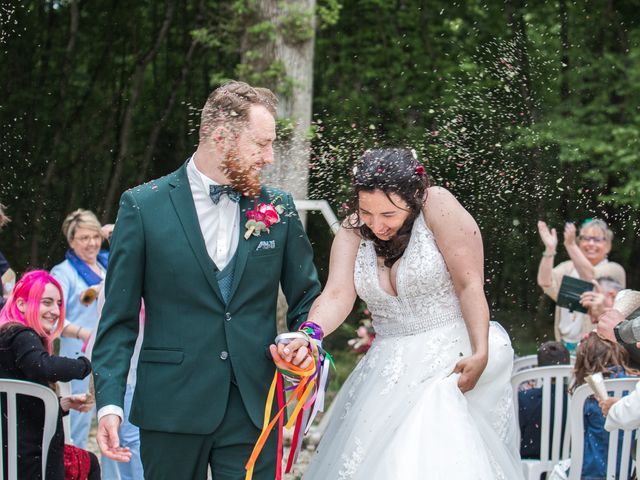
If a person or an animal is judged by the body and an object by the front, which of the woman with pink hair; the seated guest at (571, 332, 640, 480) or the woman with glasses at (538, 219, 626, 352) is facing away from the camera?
the seated guest

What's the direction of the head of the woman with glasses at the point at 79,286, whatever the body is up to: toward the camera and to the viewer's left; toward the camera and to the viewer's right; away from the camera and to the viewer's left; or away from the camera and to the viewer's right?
toward the camera and to the viewer's right

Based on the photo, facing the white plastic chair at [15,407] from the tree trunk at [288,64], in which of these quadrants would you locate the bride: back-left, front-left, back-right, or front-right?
front-left

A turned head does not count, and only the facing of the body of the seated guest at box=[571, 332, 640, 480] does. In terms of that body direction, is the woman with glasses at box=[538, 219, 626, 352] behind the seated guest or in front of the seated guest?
in front

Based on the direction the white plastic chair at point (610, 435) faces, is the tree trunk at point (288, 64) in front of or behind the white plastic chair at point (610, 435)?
in front

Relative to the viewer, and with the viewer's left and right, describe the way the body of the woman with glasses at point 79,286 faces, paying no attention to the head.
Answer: facing the viewer and to the right of the viewer

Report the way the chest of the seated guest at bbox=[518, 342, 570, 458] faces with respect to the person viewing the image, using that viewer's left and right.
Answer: facing away from the viewer

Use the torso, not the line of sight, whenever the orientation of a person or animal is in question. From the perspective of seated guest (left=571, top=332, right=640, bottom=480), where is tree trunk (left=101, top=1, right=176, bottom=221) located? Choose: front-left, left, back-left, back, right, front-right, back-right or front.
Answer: front-left

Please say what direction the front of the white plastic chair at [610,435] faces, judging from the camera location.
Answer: facing away from the viewer

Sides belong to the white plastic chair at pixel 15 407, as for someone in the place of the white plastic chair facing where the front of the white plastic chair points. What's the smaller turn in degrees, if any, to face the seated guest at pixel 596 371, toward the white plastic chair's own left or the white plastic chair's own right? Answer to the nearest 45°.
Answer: approximately 90° to the white plastic chair's own right

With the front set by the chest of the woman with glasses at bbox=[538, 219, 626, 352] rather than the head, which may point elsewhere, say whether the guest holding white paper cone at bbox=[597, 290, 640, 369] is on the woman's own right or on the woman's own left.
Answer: on the woman's own left

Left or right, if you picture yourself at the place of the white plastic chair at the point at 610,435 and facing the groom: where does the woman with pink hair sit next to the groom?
right

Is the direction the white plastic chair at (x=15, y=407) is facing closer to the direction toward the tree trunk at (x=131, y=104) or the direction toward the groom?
the tree trunk

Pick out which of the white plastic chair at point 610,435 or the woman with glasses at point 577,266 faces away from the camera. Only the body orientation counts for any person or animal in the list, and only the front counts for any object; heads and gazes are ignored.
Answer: the white plastic chair
